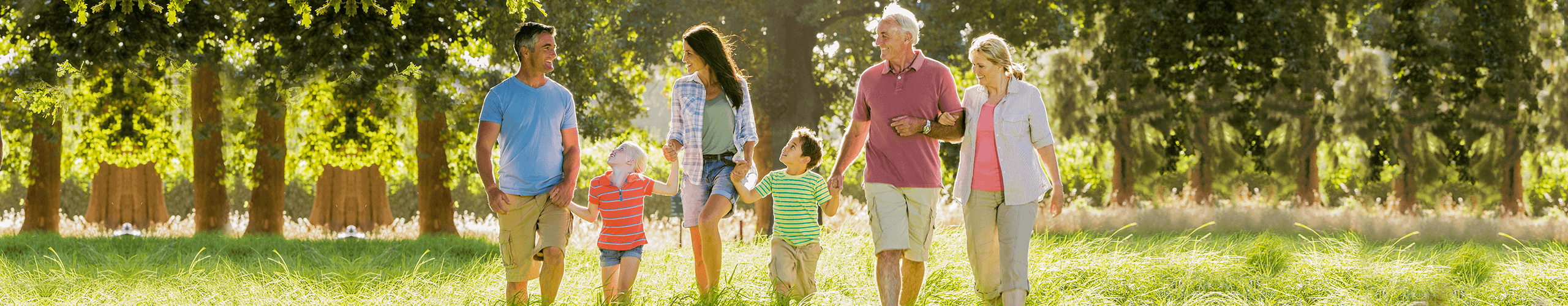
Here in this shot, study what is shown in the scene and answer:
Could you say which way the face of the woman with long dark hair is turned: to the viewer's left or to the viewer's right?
to the viewer's left

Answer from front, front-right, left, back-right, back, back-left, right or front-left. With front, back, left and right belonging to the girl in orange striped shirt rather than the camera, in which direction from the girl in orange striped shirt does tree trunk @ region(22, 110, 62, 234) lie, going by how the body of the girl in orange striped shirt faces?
back-right

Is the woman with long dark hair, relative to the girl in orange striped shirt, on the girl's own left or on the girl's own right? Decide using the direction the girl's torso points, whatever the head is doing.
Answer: on the girl's own left

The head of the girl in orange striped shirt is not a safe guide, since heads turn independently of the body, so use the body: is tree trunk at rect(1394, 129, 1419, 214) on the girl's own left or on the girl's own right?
on the girl's own left

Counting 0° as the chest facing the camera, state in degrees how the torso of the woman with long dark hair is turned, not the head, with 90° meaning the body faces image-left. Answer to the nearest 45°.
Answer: approximately 0°

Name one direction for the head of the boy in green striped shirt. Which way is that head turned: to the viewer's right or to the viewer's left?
to the viewer's left

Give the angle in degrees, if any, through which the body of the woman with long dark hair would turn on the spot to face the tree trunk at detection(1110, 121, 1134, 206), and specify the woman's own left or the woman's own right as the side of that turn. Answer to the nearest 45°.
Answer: approximately 135° to the woman's own left
